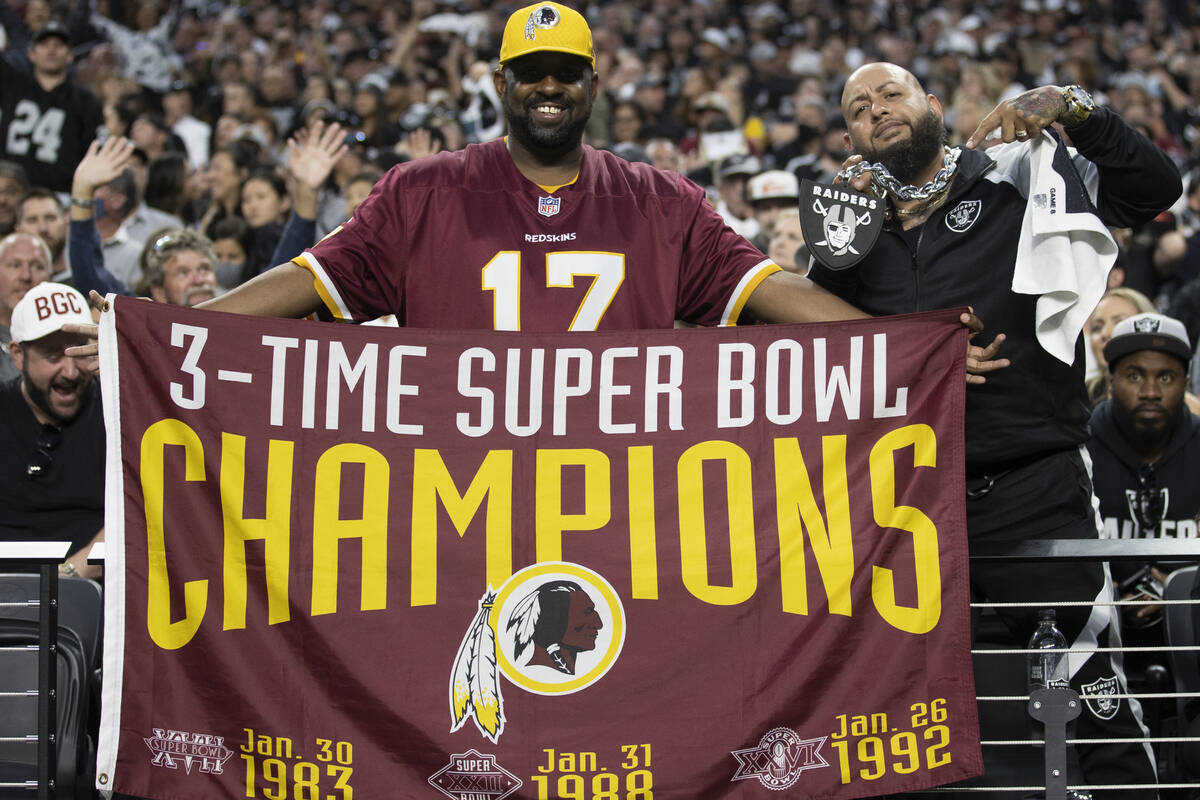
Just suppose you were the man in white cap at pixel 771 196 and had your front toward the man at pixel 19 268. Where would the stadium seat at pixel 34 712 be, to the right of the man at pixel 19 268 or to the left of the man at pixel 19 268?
left

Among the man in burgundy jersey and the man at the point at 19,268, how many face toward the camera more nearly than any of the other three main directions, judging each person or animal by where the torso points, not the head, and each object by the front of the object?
2

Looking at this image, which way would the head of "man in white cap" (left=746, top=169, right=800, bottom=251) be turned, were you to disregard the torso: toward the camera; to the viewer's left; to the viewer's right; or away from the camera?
toward the camera

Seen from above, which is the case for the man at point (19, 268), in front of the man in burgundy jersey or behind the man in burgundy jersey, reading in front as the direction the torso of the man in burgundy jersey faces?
behind

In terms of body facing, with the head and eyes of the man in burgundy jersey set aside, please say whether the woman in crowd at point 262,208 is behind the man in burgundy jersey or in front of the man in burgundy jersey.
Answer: behind

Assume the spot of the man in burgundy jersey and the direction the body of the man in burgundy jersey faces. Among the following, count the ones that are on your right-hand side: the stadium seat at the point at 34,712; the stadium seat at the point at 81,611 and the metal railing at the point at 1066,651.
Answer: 2

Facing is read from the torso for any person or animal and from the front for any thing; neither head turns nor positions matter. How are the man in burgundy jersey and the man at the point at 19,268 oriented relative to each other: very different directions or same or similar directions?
same or similar directions

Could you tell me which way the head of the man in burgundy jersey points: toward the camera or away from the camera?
toward the camera

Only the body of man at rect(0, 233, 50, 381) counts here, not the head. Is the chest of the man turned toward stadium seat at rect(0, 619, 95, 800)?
yes

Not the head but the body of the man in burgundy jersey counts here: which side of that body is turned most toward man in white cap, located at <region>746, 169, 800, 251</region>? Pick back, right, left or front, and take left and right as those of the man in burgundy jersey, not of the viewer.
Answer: back

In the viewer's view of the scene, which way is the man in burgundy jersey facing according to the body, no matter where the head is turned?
toward the camera

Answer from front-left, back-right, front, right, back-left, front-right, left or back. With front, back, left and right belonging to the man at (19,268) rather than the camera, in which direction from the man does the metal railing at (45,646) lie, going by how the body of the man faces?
front

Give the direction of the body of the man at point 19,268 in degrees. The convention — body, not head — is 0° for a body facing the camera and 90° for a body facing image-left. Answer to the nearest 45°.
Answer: approximately 0°

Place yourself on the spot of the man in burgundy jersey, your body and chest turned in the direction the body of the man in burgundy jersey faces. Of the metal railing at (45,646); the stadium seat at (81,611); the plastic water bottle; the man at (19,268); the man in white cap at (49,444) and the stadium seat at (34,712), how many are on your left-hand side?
1

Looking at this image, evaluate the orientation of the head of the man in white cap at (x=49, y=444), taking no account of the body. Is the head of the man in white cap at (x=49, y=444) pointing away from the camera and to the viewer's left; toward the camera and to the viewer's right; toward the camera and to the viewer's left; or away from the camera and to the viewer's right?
toward the camera and to the viewer's right
